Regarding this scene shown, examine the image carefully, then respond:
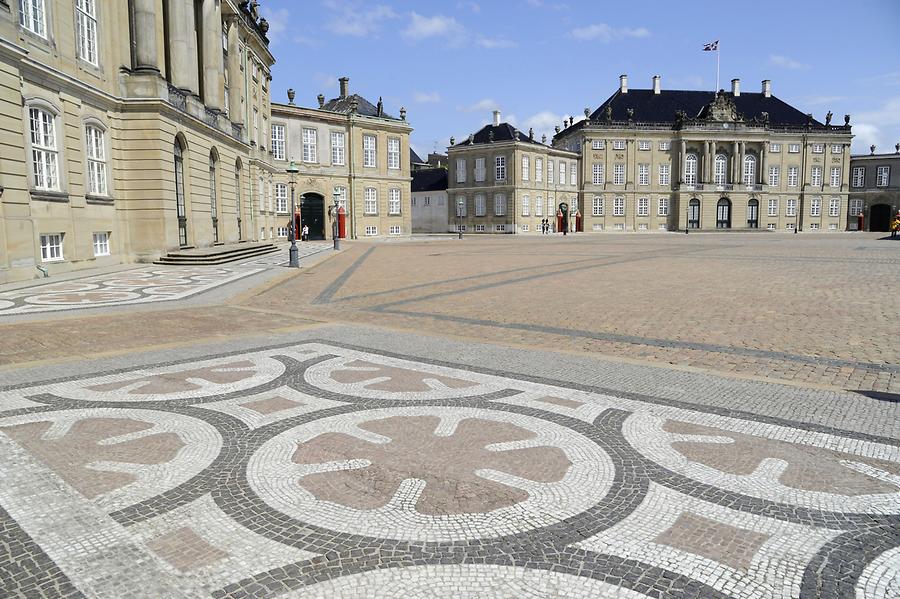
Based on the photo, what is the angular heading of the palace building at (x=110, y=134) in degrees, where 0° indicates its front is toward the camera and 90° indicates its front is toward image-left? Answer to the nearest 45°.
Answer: approximately 315°
